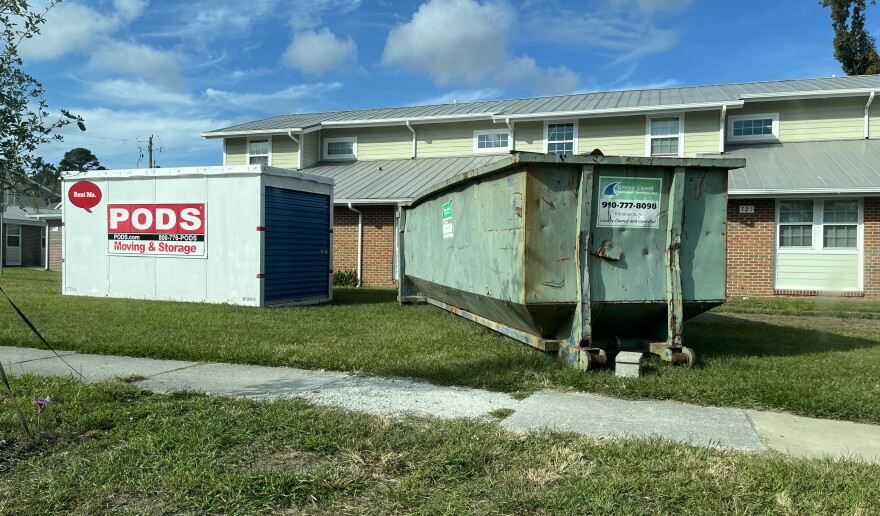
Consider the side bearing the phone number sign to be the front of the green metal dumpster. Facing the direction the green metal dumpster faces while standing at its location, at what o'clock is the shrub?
The shrub is roughly at 5 o'clock from the green metal dumpster.

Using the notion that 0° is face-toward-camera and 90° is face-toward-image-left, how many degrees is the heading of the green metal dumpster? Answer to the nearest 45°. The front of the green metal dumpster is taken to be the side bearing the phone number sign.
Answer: approximately 0°

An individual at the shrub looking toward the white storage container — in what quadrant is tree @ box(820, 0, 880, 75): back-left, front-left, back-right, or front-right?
back-left

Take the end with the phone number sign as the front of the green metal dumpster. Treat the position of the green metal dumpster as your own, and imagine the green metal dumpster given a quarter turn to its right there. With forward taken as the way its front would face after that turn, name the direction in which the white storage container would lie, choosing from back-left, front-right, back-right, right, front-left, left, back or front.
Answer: front-right

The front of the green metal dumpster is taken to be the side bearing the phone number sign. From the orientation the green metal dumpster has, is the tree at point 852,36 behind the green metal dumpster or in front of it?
behind

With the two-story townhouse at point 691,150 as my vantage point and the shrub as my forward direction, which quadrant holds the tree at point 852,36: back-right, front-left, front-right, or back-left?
back-right

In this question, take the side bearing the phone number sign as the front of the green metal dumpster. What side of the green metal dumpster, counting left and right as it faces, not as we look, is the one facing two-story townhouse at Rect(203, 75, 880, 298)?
back
